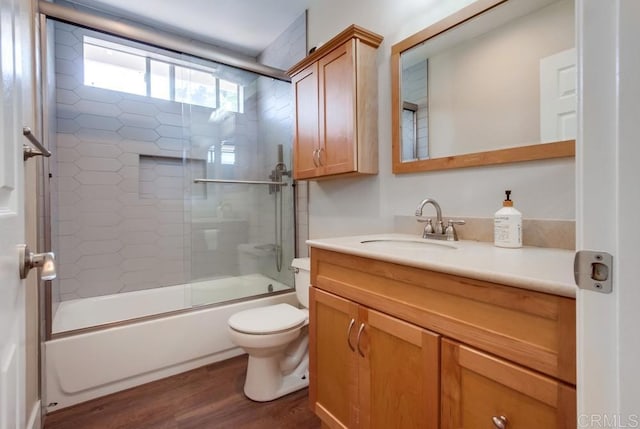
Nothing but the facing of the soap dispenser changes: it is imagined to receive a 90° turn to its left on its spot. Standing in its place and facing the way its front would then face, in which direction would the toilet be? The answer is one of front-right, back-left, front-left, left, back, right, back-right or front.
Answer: back

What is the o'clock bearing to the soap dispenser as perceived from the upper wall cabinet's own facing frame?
The soap dispenser is roughly at 9 o'clock from the upper wall cabinet.

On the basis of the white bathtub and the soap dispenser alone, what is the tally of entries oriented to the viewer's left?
0

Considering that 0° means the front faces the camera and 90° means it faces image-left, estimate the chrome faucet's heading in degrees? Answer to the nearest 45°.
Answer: approximately 45°

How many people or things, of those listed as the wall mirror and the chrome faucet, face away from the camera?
0

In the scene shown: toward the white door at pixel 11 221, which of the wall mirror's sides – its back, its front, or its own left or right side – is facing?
front

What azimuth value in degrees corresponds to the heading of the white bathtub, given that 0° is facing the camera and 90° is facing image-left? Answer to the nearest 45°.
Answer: approximately 315°

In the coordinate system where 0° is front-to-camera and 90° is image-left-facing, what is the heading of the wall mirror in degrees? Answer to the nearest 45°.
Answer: approximately 45°

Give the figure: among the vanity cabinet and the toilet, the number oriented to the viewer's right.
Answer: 0
